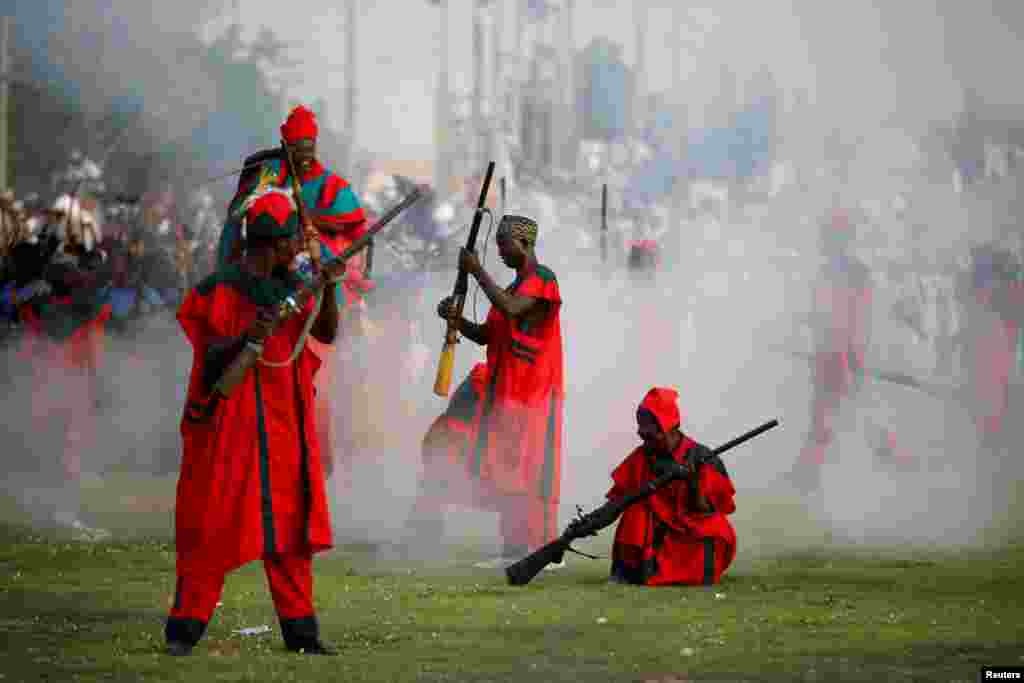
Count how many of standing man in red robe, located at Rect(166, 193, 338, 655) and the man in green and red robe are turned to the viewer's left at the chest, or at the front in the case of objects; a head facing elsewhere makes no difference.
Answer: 0

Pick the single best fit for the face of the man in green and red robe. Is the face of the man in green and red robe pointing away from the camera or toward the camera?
toward the camera

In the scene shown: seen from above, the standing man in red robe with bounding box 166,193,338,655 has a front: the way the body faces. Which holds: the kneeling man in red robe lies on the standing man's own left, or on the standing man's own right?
on the standing man's own left

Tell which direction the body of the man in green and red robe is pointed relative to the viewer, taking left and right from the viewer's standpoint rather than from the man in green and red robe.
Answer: facing the viewer

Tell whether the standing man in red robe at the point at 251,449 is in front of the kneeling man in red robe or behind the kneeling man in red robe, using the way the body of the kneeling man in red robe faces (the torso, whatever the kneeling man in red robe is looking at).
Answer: in front

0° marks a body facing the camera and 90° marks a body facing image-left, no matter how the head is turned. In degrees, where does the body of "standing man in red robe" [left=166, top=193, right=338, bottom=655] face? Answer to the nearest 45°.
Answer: approximately 315°

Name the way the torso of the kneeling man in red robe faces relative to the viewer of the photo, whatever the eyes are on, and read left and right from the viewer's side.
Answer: facing the viewer and to the left of the viewer

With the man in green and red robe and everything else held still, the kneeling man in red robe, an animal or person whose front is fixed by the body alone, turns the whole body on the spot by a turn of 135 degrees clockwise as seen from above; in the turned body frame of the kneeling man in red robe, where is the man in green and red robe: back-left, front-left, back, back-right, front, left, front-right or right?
left

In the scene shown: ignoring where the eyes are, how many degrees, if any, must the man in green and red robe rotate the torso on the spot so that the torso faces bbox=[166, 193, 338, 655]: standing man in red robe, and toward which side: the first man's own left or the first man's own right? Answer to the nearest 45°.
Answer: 0° — they already face them
